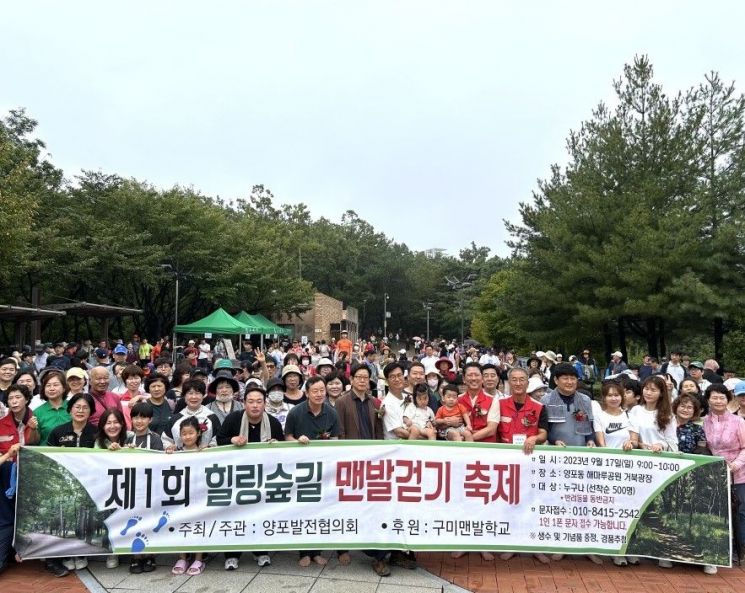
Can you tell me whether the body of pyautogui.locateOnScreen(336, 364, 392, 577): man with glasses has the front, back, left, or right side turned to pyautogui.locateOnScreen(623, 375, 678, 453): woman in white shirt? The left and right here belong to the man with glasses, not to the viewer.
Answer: left

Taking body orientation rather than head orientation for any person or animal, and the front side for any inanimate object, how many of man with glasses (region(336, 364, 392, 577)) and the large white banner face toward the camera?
2

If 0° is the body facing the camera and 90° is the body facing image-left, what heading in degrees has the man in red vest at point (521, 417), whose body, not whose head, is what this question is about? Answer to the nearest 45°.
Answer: approximately 0°

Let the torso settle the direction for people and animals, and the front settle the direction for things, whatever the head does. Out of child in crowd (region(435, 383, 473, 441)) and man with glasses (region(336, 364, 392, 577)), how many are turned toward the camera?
2

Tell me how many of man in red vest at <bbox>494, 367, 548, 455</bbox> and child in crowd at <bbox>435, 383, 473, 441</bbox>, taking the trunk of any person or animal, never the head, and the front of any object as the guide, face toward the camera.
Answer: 2

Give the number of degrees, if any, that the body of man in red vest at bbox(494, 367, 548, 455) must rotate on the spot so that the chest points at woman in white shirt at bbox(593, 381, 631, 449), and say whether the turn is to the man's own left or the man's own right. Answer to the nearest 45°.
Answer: approximately 90° to the man's own left

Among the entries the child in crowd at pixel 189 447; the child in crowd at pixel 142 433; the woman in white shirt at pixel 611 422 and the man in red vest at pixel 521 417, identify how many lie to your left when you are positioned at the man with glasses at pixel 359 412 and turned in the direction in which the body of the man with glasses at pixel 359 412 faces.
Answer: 2

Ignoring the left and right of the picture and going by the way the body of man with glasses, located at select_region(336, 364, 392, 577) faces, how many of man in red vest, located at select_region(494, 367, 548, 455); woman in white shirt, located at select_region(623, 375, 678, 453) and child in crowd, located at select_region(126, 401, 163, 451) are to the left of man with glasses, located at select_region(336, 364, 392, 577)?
2

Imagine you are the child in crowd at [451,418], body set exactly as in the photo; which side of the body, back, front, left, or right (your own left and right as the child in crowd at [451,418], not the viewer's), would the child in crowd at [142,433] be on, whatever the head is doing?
right

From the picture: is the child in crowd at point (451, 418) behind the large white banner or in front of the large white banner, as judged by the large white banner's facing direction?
behind
